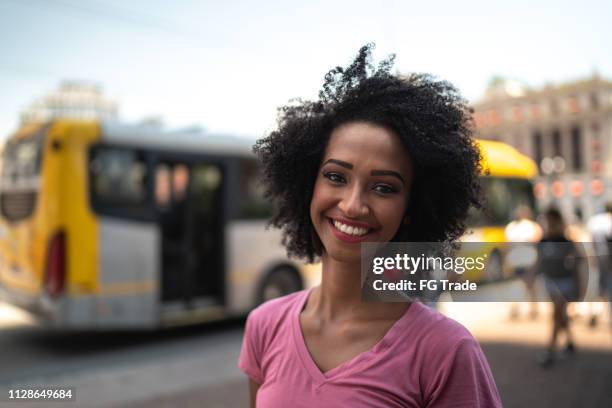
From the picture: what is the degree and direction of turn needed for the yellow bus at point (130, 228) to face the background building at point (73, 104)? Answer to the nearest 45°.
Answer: approximately 45° to its left
